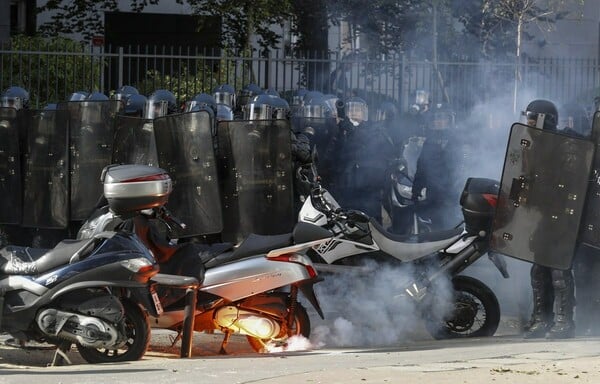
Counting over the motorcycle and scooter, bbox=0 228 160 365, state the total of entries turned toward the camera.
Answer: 0

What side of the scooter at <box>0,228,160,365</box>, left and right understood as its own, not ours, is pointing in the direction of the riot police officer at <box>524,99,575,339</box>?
back

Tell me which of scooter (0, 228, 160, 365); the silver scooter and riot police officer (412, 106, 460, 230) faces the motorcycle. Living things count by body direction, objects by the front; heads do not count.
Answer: the riot police officer

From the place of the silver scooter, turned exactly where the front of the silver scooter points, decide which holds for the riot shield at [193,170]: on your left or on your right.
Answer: on your right

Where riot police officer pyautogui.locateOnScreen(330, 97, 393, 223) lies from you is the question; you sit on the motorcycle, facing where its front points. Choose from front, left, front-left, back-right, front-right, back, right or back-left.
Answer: right

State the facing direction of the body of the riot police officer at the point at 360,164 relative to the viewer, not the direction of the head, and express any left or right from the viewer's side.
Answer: facing the viewer

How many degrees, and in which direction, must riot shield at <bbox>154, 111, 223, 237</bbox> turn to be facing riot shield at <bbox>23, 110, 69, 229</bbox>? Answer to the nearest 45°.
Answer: approximately 135° to its right

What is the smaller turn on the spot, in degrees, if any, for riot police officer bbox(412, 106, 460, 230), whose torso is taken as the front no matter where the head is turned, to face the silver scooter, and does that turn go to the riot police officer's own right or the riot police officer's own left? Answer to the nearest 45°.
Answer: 0° — they already face it

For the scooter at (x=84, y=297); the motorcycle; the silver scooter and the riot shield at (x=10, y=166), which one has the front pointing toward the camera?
the riot shield

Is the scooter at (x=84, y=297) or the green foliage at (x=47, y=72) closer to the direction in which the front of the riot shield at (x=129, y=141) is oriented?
the scooter

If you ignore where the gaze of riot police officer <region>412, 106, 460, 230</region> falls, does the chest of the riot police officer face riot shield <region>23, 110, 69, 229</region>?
no

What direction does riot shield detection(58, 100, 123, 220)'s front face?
toward the camera

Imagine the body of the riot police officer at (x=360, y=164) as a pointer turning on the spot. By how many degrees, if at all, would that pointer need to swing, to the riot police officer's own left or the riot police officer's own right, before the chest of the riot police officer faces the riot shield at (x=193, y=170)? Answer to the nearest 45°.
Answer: approximately 45° to the riot police officer's own right

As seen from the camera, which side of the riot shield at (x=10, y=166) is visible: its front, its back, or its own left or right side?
front

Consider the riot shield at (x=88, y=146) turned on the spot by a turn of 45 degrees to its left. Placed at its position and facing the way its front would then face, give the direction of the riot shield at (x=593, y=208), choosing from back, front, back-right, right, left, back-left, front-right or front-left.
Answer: front

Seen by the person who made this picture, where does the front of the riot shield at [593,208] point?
facing the viewer and to the left of the viewer

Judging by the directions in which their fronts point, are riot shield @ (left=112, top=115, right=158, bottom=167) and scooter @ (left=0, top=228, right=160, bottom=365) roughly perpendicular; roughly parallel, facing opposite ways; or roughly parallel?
roughly perpendicular

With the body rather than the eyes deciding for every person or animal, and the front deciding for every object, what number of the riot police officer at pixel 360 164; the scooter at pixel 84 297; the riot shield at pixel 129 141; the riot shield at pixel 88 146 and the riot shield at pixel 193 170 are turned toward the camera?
4

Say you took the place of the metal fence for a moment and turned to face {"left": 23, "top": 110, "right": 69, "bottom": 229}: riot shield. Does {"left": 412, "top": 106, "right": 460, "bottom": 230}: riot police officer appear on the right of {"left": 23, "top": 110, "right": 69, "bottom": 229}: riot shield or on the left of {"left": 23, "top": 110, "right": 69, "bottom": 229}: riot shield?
left

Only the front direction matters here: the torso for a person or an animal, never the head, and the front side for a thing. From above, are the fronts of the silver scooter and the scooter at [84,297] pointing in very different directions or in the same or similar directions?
same or similar directions

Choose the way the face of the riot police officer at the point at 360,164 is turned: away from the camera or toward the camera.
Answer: toward the camera
